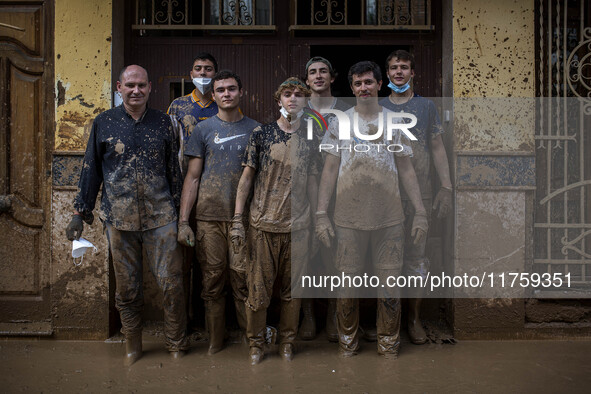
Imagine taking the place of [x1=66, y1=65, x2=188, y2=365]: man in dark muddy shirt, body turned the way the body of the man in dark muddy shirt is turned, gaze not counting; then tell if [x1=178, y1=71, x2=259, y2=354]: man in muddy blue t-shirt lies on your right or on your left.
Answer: on your left

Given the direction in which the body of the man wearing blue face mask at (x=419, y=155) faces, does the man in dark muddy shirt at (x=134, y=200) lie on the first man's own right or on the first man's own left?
on the first man's own right

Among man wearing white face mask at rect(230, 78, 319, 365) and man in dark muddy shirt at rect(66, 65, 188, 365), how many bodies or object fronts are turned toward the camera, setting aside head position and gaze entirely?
2

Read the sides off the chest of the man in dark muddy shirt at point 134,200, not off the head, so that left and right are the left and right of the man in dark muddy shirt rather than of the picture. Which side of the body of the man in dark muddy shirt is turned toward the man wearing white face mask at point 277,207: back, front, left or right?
left

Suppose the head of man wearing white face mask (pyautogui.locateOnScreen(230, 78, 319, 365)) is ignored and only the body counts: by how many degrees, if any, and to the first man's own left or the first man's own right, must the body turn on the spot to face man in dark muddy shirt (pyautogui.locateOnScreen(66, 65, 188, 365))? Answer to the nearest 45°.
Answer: approximately 90° to the first man's own right

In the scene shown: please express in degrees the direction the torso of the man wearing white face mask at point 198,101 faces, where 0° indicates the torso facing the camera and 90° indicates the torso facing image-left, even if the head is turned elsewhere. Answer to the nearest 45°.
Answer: approximately 0°

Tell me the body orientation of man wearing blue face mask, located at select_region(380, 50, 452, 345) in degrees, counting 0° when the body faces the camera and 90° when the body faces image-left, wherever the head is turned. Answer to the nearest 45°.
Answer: approximately 0°
